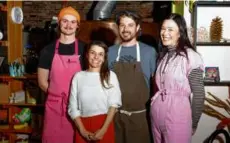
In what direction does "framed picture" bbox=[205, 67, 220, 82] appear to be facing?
toward the camera

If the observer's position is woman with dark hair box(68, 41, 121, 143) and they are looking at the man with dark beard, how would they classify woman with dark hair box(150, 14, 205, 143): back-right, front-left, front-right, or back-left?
front-right

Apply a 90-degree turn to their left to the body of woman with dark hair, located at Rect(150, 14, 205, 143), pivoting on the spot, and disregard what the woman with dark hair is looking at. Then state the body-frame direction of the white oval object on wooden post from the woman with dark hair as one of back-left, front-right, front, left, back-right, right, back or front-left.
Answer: back

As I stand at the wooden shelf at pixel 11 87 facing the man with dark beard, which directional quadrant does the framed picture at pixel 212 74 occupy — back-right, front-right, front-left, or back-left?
front-left

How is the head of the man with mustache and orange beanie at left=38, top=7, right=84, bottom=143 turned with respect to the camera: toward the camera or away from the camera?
toward the camera

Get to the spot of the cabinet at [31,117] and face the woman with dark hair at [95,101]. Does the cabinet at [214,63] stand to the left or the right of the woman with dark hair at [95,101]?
left

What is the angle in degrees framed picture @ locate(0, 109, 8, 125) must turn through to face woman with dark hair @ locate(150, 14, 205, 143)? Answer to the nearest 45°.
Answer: approximately 45° to its left

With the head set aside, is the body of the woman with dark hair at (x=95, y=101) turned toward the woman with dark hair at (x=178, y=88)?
no

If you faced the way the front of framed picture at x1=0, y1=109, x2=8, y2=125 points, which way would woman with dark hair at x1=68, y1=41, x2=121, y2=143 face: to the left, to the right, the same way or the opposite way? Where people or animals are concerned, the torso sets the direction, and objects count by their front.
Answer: the same way

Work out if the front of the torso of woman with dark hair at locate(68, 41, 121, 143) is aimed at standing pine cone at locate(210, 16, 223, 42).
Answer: no

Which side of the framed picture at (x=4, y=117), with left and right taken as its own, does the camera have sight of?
front

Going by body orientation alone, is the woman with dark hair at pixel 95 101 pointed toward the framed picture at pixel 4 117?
no

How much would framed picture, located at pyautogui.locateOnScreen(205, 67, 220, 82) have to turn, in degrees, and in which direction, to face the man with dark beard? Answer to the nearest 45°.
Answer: approximately 45° to its right

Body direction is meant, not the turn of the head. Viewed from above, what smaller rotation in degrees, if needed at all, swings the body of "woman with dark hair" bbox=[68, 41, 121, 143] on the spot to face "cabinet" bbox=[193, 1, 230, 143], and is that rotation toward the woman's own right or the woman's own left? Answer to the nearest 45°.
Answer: approximately 135° to the woman's own left

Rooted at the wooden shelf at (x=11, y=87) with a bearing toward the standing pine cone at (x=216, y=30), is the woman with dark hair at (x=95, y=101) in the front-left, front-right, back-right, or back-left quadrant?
front-right

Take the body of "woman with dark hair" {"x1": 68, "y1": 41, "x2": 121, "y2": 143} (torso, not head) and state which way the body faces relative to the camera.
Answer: toward the camera

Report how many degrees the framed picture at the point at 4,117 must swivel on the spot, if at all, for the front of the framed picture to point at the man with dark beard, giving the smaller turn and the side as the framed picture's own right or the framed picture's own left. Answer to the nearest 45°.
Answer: approximately 45° to the framed picture's own left
